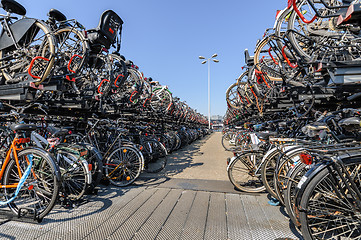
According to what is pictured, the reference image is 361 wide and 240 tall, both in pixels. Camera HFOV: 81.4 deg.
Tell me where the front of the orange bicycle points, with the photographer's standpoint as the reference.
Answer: facing away from the viewer and to the left of the viewer
